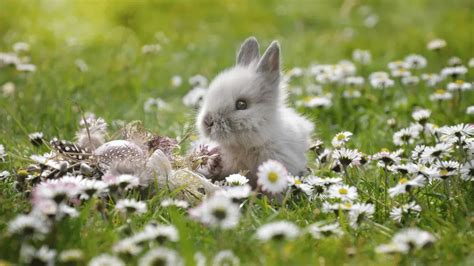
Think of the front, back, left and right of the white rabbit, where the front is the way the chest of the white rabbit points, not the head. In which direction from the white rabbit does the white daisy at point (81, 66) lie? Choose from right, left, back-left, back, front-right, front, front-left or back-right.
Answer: right

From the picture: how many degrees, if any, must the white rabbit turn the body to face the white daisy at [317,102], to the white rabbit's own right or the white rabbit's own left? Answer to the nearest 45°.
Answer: approximately 180°

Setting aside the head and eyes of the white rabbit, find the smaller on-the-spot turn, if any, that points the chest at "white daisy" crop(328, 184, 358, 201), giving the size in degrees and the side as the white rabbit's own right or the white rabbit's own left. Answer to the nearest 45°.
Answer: approximately 90° to the white rabbit's own left

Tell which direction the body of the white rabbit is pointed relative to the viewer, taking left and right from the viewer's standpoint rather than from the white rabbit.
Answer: facing the viewer and to the left of the viewer

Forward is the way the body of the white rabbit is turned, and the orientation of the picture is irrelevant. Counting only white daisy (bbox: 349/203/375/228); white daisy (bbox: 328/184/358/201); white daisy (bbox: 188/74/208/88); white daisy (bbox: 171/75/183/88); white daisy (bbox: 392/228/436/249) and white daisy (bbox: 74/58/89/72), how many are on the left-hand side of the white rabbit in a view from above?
3

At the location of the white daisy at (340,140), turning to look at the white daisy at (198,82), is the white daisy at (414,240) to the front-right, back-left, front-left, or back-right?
back-left

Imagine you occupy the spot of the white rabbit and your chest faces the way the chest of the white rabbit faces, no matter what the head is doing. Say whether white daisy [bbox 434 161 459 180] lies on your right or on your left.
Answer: on your left

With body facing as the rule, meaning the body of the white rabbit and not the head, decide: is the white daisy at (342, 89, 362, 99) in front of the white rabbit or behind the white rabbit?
behind

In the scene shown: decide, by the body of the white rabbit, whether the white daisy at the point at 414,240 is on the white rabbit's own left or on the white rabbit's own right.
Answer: on the white rabbit's own left
